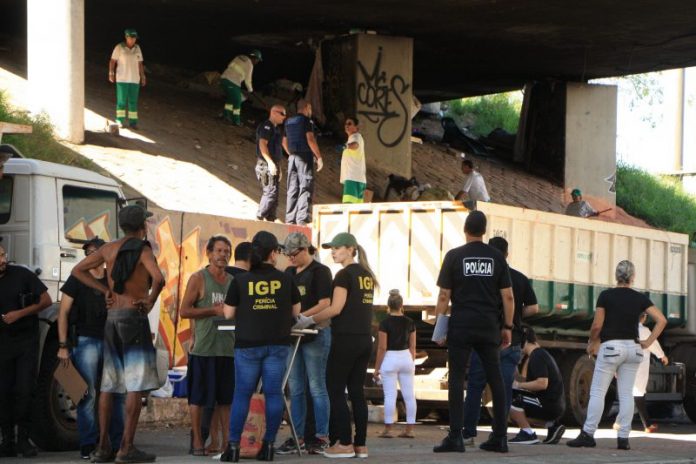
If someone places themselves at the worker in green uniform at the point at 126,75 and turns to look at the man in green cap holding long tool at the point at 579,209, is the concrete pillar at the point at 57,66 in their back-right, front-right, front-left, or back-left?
back-right

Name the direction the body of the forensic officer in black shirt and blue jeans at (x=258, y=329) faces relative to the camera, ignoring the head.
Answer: away from the camera

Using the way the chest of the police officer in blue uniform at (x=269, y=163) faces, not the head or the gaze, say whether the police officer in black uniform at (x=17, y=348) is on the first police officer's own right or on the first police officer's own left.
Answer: on the first police officer's own right

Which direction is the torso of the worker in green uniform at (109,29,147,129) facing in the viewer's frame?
toward the camera

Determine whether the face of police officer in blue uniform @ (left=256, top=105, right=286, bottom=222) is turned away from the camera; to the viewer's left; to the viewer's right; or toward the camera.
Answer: to the viewer's right

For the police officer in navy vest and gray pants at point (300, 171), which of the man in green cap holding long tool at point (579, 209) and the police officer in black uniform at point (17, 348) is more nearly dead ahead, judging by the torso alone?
the man in green cap holding long tool

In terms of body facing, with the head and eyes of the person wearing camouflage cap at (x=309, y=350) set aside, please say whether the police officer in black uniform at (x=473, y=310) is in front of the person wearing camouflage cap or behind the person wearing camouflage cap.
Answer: behind

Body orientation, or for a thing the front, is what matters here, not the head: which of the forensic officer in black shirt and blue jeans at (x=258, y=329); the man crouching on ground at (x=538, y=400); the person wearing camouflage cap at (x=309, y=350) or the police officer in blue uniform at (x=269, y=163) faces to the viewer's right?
the police officer in blue uniform at (x=269, y=163)

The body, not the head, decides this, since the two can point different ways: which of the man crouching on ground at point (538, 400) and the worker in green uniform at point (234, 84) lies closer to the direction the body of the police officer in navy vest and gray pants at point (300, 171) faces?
the worker in green uniform

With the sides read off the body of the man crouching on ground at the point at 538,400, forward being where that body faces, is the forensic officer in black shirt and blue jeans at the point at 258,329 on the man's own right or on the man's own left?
on the man's own left

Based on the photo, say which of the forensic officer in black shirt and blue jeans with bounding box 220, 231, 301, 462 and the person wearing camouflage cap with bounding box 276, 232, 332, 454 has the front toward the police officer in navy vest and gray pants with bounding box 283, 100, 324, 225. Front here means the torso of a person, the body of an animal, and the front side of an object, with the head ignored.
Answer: the forensic officer in black shirt and blue jeans with bounding box 220, 231, 301, 462

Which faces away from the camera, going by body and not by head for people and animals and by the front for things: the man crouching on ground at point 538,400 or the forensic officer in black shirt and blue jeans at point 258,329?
the forensic officer in black shirt and blue jeans

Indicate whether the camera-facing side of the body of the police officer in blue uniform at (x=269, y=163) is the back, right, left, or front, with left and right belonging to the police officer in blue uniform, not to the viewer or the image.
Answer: right

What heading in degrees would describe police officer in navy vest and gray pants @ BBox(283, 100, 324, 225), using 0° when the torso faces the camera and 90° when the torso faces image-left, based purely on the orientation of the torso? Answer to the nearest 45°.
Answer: approximately 225°

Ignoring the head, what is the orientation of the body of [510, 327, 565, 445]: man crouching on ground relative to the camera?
to the viewer's left

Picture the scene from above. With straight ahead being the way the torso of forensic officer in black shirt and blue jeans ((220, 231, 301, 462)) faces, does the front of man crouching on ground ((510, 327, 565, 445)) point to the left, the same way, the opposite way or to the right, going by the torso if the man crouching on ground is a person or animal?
to the left

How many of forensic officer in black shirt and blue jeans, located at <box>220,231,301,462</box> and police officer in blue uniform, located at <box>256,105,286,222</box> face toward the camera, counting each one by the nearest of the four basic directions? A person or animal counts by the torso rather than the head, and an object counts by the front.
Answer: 0

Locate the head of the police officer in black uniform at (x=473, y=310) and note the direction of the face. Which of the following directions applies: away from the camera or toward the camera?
away from the camera
